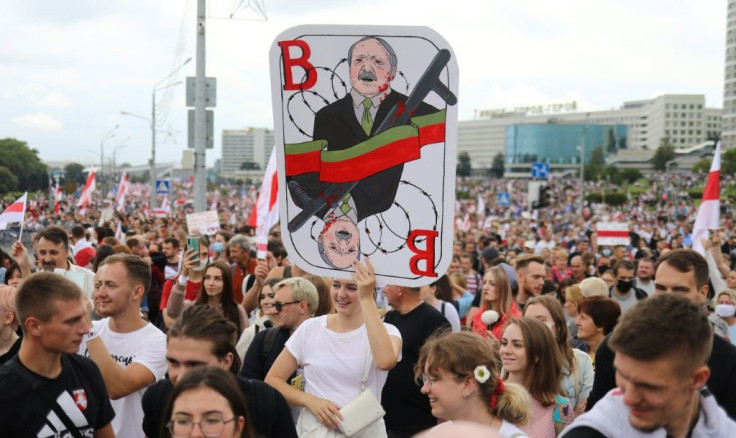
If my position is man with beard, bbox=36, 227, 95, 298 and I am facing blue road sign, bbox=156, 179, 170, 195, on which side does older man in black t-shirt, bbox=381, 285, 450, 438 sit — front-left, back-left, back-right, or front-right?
back-right

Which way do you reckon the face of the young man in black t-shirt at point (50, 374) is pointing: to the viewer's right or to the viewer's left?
to the viewer's right

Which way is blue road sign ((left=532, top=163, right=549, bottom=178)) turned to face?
toward the camera
